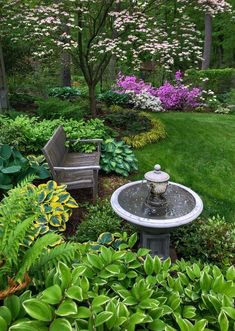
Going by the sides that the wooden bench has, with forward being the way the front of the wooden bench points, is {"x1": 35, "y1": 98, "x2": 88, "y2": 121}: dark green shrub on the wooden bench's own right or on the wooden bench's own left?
on the wooden bench's own left

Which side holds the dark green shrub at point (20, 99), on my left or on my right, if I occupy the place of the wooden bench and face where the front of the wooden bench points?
on my left

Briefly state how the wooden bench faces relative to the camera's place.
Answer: facing to the right of the viewer

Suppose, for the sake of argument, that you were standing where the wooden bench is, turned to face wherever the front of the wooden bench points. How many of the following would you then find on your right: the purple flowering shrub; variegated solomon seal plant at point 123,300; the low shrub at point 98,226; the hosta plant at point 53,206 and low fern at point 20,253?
4

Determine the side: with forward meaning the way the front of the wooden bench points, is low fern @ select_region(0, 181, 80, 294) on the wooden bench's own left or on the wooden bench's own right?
on the wooden bench's own right

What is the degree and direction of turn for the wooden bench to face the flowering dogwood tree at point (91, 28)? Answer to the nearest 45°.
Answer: approximately 90° to its left

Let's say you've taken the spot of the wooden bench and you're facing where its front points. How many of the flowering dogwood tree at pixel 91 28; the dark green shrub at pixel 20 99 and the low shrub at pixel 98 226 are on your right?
1

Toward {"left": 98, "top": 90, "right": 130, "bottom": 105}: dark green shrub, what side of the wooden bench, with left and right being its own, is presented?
left

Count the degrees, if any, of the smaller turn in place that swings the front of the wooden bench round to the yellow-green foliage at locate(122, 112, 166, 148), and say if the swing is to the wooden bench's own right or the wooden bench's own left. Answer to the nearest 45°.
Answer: approximately 45° to the wooden bench's own left

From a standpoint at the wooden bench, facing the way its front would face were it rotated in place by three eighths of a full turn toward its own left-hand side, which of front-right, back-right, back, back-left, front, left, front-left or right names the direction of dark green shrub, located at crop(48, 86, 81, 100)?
front-right

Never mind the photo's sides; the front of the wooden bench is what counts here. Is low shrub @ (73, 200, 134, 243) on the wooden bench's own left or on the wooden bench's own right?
on the wooden bench's own right

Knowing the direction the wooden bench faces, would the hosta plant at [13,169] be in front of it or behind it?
behind

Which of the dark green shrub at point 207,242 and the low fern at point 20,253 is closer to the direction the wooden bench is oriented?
the dark green shrub

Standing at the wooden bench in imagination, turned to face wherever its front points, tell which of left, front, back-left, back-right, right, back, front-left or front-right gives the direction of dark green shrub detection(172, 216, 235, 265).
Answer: front-right

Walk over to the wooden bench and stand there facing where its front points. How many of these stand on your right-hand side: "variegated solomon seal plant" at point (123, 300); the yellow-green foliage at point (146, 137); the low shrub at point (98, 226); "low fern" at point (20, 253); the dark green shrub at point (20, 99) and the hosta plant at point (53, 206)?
4

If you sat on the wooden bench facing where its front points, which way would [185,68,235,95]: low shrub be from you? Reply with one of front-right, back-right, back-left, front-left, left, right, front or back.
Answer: front-left

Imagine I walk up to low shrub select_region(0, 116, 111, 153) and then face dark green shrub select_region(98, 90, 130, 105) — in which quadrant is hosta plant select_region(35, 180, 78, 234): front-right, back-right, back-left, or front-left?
back-right
